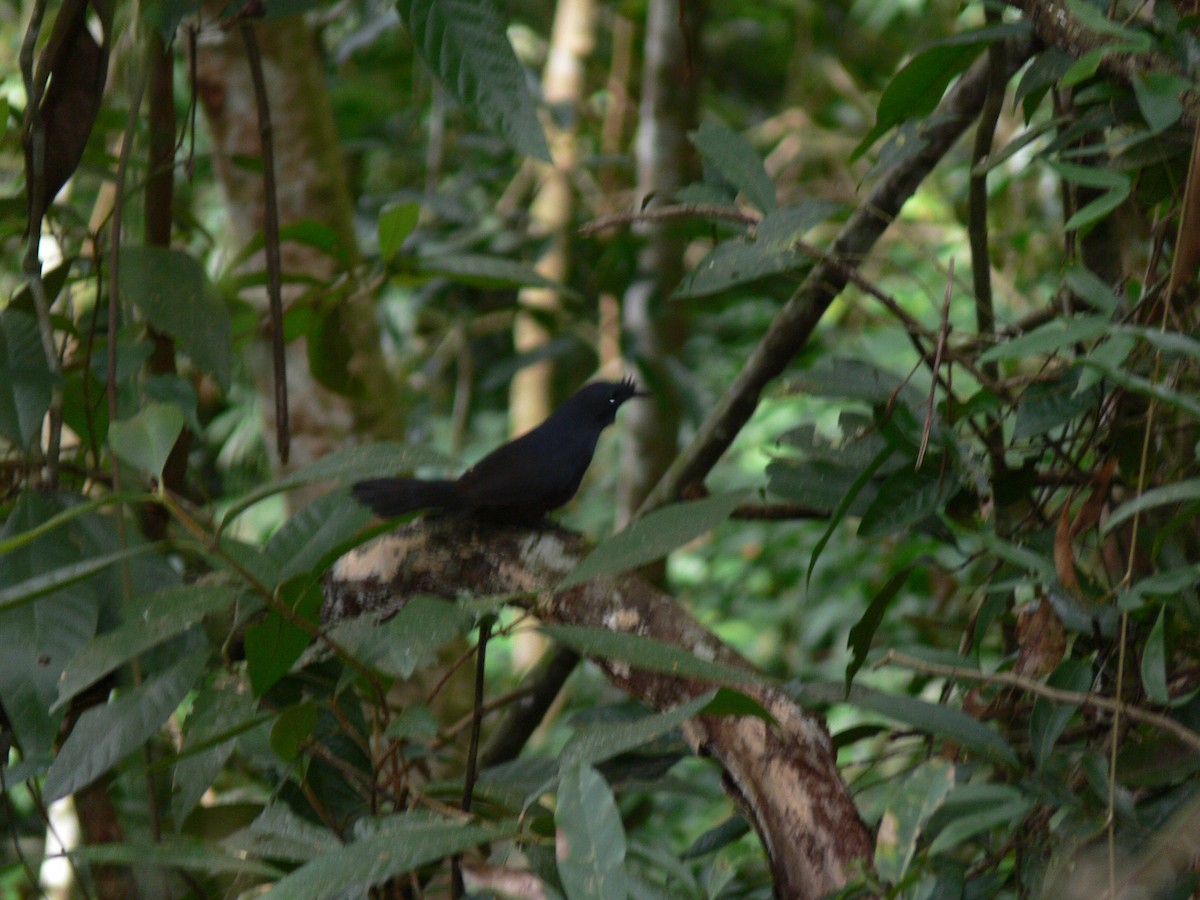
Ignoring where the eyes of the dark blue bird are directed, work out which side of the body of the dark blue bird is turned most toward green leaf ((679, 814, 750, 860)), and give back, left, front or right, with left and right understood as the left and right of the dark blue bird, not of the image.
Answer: front

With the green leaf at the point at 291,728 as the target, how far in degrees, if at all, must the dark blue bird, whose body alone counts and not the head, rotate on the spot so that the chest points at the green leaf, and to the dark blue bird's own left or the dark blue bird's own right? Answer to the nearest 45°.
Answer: approximately 90° to the dark blue bird's own right

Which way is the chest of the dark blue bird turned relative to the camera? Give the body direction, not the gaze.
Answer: to the viewer's right

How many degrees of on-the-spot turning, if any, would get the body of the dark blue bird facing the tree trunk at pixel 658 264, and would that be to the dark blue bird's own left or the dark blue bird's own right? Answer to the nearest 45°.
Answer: approximately 90° to the dark blue bird's own left
